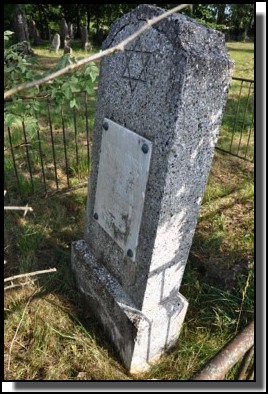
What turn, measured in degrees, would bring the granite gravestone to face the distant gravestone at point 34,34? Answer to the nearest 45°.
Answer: approximately 135° to its right

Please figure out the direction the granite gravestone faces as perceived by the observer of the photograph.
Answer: facing the viewer and to the left of the viewer

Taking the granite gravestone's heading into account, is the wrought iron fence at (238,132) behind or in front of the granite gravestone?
behind

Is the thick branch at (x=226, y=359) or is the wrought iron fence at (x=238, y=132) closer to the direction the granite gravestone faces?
the thick branch
